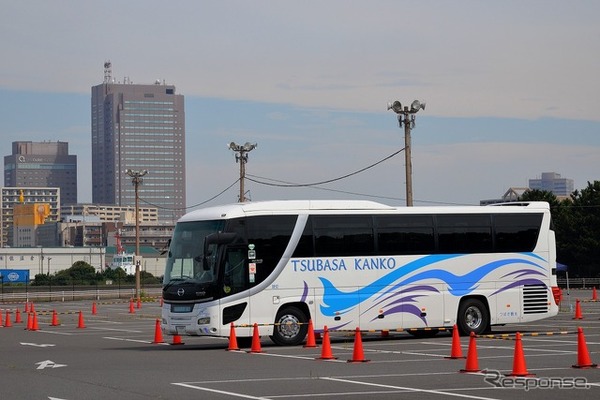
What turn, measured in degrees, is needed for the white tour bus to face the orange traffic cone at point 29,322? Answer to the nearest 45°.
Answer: approximately 90° to its right

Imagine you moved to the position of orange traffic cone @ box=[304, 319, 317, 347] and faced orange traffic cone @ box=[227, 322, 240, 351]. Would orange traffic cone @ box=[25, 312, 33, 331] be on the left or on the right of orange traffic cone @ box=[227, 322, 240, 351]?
right

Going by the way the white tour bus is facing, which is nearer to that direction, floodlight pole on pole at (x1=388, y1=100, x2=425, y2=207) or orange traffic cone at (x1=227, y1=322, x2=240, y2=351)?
the orange traffic cone

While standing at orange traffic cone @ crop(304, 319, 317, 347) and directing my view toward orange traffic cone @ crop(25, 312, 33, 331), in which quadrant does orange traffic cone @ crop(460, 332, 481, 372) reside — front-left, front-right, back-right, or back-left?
back-left

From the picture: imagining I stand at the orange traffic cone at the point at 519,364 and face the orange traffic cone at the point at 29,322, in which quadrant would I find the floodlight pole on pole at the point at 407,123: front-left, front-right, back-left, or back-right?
front-right

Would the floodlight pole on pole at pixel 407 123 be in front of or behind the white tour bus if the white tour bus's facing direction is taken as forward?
behind

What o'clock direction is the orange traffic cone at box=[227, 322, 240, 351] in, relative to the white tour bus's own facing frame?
The orange traffic cone is roughly at 12 o'clock from the white tour bus.

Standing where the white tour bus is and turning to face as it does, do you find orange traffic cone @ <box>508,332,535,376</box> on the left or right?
on its left

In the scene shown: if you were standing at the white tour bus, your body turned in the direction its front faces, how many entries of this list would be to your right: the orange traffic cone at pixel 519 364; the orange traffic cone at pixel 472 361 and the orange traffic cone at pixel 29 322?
1

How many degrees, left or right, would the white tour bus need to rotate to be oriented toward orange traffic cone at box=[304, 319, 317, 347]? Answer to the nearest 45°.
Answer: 0° — it already faces it

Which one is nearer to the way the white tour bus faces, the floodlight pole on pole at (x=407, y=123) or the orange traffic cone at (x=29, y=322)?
the orange traffic cone

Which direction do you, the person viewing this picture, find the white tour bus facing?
facing the viewer and to the left of the viewer
